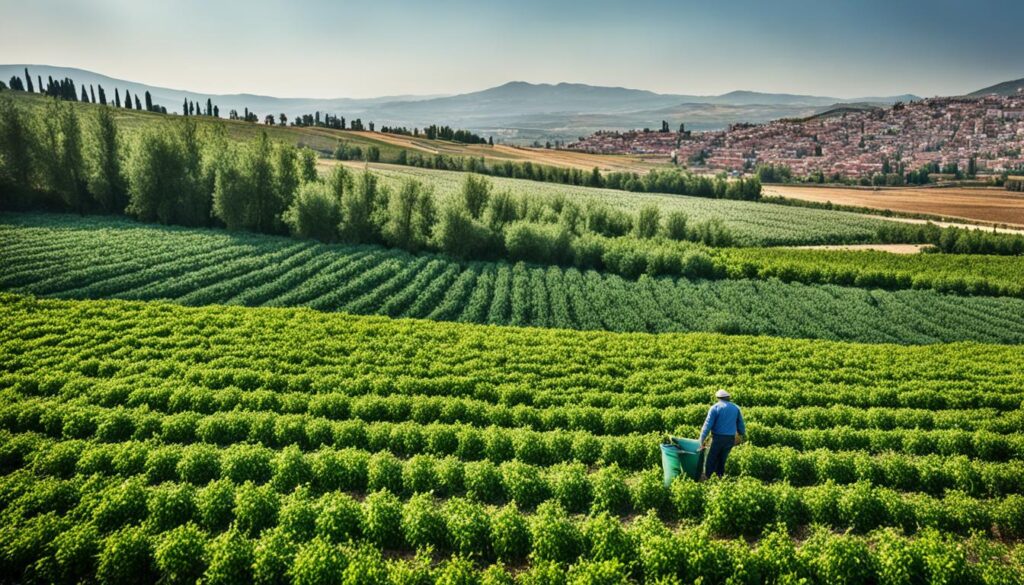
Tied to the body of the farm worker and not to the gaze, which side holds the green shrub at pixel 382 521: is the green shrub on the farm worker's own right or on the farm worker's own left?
on the farm worker's own left

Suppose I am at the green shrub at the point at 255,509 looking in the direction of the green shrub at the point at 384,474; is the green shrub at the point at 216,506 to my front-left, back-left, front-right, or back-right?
back-left

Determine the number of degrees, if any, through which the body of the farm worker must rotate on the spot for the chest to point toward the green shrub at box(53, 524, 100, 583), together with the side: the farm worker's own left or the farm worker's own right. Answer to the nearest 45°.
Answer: approximately 135° to the farm worker's own left

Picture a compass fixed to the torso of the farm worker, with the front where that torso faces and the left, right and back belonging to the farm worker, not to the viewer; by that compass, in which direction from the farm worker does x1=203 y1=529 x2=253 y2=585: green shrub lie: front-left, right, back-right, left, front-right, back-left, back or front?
back-left

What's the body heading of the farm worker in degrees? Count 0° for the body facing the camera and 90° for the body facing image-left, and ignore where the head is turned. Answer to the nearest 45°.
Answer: approximately 180°

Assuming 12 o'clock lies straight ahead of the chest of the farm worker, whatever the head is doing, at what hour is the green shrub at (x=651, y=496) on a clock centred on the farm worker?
The green shrub is roughly at 8 o'clock from the farm worker.

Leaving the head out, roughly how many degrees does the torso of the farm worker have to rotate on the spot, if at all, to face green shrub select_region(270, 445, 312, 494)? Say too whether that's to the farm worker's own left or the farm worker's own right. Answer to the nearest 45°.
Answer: approximately 90° to the farm worker's own left
